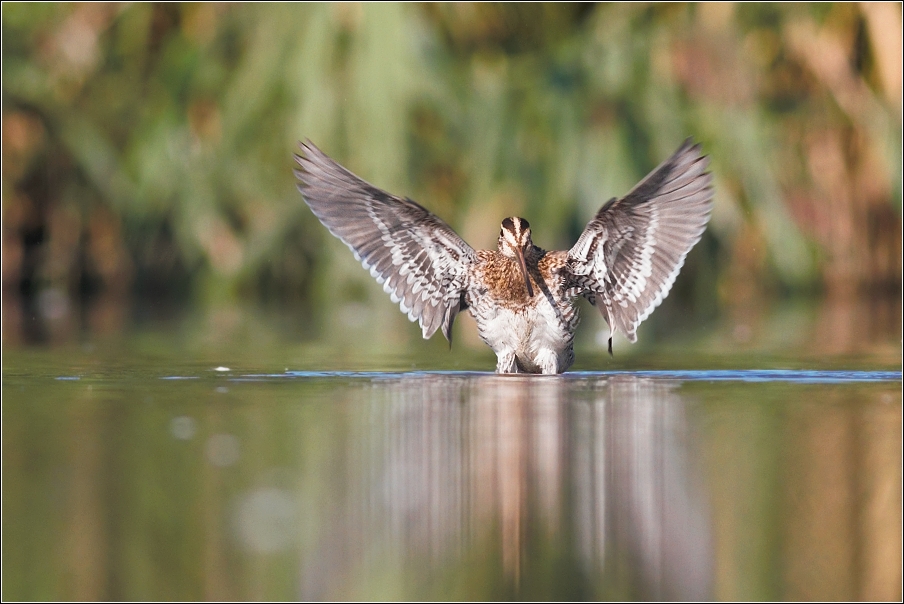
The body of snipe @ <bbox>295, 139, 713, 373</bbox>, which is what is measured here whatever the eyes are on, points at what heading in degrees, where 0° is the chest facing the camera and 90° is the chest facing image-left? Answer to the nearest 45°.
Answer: approximately 0°
